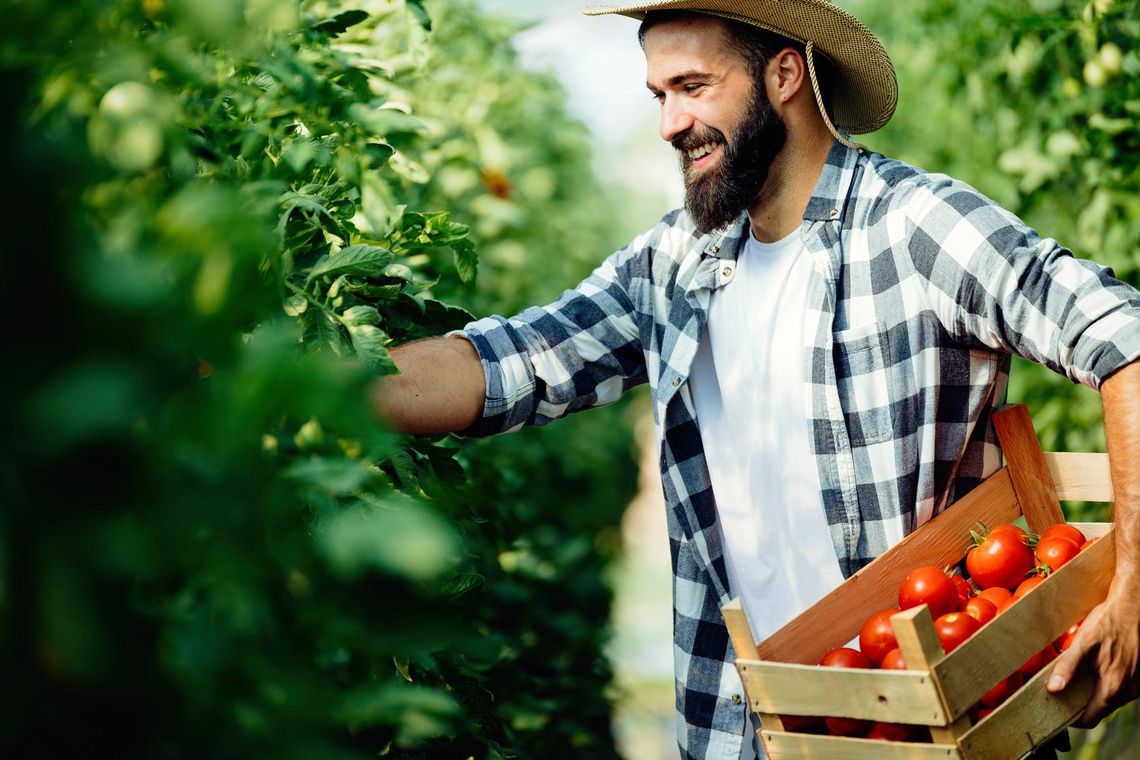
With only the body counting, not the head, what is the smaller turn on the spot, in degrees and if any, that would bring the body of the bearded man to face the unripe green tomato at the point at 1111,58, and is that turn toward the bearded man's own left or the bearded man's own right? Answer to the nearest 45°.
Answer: approximately 180°

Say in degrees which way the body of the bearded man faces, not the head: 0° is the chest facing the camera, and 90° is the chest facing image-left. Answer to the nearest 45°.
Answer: approximately 45°

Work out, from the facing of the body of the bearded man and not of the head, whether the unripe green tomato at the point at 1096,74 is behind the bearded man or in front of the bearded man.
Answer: behind
